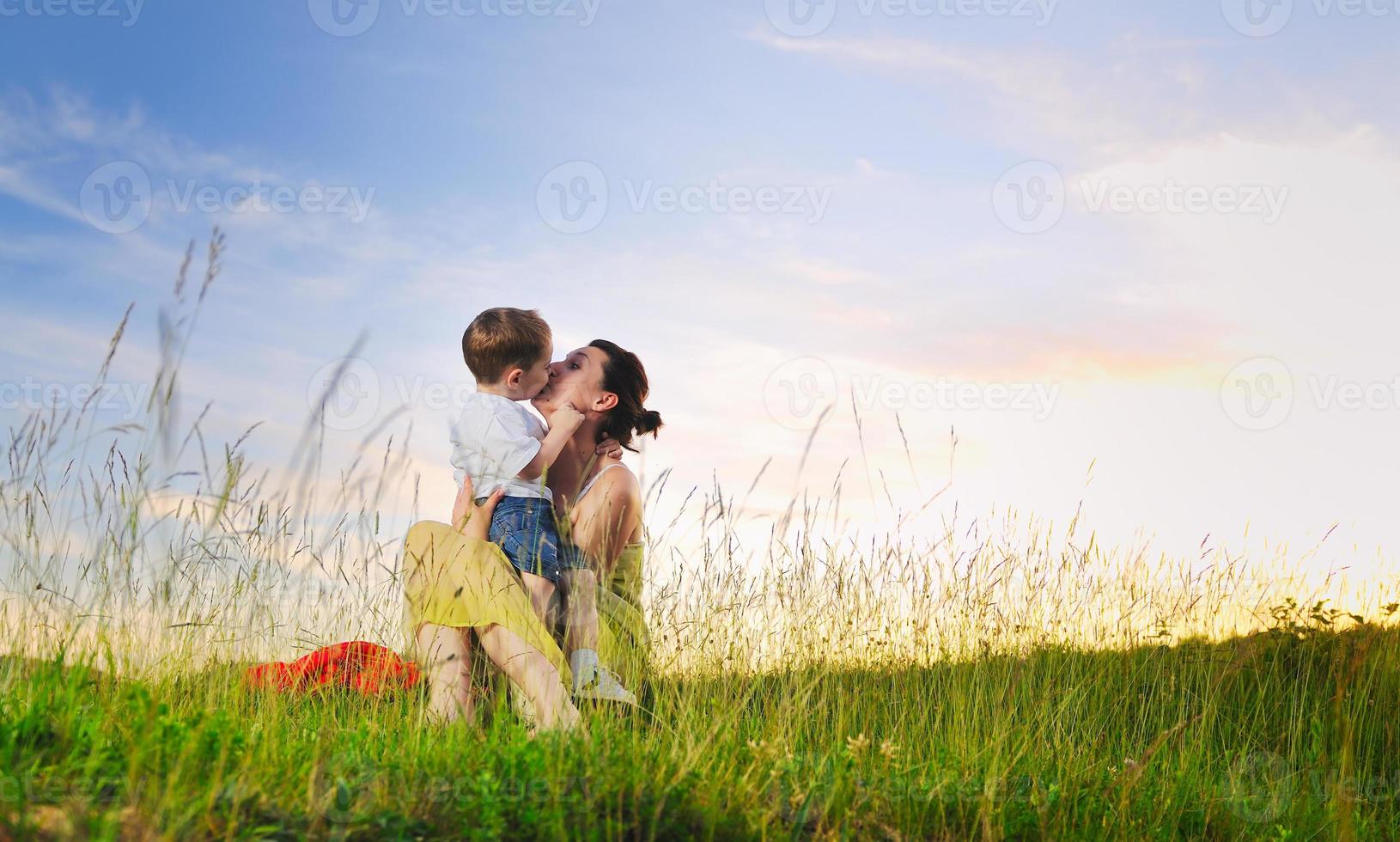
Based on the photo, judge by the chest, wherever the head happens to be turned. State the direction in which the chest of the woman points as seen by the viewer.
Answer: to the viewer's left

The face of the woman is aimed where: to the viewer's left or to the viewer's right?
to the viewer's left

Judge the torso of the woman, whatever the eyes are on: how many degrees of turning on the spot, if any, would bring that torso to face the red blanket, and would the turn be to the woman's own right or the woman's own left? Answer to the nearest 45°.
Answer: approximately 45° to the woman's own right
